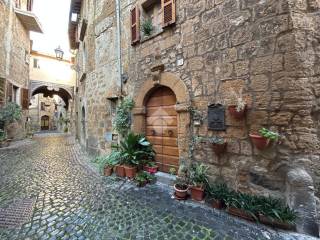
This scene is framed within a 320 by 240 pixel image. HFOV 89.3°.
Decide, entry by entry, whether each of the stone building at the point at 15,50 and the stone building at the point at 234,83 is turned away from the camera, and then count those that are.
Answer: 0

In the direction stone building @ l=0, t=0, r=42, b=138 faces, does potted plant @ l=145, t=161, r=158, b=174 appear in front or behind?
in front

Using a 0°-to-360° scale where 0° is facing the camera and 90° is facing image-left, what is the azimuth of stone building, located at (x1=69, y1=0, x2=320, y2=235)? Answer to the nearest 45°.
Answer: approximately 45°

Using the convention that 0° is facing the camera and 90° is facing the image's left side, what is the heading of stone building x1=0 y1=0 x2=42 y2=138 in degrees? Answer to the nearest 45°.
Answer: approximately 315°

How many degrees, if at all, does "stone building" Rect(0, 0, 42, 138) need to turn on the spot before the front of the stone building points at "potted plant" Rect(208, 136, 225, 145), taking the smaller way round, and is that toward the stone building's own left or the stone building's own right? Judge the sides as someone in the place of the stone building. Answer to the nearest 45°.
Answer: approximately 45° to the stone building's own right

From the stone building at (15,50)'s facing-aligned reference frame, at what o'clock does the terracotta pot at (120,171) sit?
The terracotta pot is roughly at 1 o'clock from the stone building.
